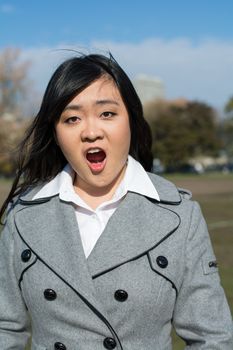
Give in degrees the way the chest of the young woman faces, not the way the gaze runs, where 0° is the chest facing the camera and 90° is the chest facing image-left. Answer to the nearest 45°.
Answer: approximately 0°
